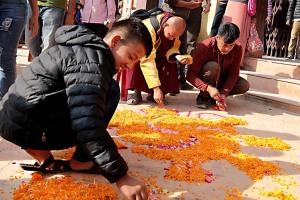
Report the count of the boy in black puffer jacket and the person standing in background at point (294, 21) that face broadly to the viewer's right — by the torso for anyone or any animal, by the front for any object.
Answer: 1

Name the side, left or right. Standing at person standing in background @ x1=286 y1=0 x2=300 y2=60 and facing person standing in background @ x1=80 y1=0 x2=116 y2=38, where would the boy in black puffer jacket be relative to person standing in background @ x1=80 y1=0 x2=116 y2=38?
left

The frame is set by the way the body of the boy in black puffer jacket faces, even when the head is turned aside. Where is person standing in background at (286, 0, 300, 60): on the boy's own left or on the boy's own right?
on the boy's own left

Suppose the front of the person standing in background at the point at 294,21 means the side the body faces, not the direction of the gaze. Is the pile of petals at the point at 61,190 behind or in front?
in front

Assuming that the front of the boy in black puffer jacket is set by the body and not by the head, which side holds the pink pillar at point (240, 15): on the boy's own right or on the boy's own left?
on the boy's own left

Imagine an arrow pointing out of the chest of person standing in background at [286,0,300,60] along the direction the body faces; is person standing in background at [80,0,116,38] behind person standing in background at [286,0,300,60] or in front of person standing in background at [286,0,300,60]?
in front

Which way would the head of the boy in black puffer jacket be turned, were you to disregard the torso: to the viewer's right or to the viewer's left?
to the viewer's right

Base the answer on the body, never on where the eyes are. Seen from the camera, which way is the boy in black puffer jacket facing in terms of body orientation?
to the viewer's right

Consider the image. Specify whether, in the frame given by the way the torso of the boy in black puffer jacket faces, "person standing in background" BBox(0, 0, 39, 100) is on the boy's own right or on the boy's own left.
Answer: on the boy's own left

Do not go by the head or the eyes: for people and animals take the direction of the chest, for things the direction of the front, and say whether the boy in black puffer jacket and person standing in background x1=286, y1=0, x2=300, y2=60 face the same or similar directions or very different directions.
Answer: very different directions
